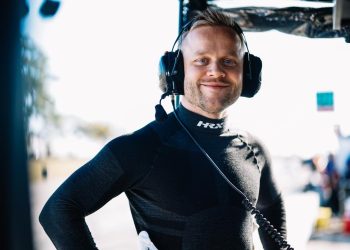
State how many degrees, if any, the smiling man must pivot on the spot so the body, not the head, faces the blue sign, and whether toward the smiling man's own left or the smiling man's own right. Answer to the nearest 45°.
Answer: approximately 90° to the smiling man's own left

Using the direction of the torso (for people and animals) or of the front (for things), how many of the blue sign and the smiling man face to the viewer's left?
0

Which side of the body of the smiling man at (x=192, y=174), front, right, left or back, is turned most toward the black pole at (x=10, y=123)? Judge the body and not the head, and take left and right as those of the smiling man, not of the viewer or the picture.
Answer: right

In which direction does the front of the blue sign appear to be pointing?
toward the camera

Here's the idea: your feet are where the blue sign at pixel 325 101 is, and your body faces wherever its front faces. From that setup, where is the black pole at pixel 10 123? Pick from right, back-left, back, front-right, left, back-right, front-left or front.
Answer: front

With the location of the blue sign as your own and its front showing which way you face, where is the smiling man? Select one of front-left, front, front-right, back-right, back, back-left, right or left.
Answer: front

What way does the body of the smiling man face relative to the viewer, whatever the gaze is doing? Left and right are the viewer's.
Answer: facing the viewer and to the right of the viewer
